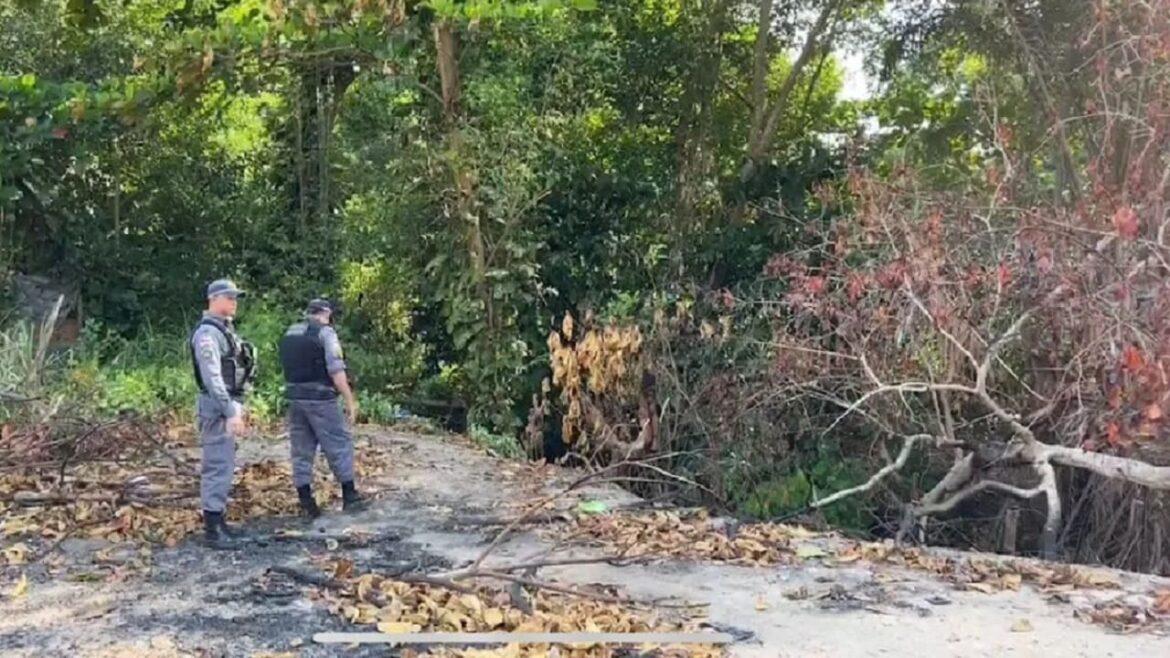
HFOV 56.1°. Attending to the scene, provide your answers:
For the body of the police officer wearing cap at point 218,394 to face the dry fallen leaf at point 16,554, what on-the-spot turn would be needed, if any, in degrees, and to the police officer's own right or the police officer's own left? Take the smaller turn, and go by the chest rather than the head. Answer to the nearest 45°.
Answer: approximately 180°

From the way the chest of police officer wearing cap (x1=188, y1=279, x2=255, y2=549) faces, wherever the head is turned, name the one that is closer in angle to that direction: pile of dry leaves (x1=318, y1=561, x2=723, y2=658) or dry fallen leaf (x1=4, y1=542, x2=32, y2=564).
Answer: the pile of dry leaves

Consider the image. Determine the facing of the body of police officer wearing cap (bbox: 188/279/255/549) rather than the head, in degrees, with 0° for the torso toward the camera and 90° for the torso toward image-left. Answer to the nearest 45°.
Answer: approximately 270°

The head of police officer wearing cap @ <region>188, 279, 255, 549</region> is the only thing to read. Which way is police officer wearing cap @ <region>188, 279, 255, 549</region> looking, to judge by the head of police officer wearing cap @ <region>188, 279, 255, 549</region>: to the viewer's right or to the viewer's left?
to the viewer's right

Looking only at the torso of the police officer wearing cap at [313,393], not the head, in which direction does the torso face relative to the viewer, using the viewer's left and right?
facing away from the viewer and to the right of the viewer

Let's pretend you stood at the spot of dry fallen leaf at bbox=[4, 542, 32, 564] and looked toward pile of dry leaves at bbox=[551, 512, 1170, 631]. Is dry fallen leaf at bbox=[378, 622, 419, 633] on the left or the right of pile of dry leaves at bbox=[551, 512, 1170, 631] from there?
right

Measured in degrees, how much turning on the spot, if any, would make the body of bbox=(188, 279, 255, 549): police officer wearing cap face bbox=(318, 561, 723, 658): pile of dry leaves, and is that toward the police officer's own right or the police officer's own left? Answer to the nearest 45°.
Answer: approximately 45° to the police officer's own right

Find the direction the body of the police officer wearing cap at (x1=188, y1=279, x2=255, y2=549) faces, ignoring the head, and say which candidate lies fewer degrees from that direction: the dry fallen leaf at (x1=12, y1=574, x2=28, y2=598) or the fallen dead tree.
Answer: the fallen dead tree
